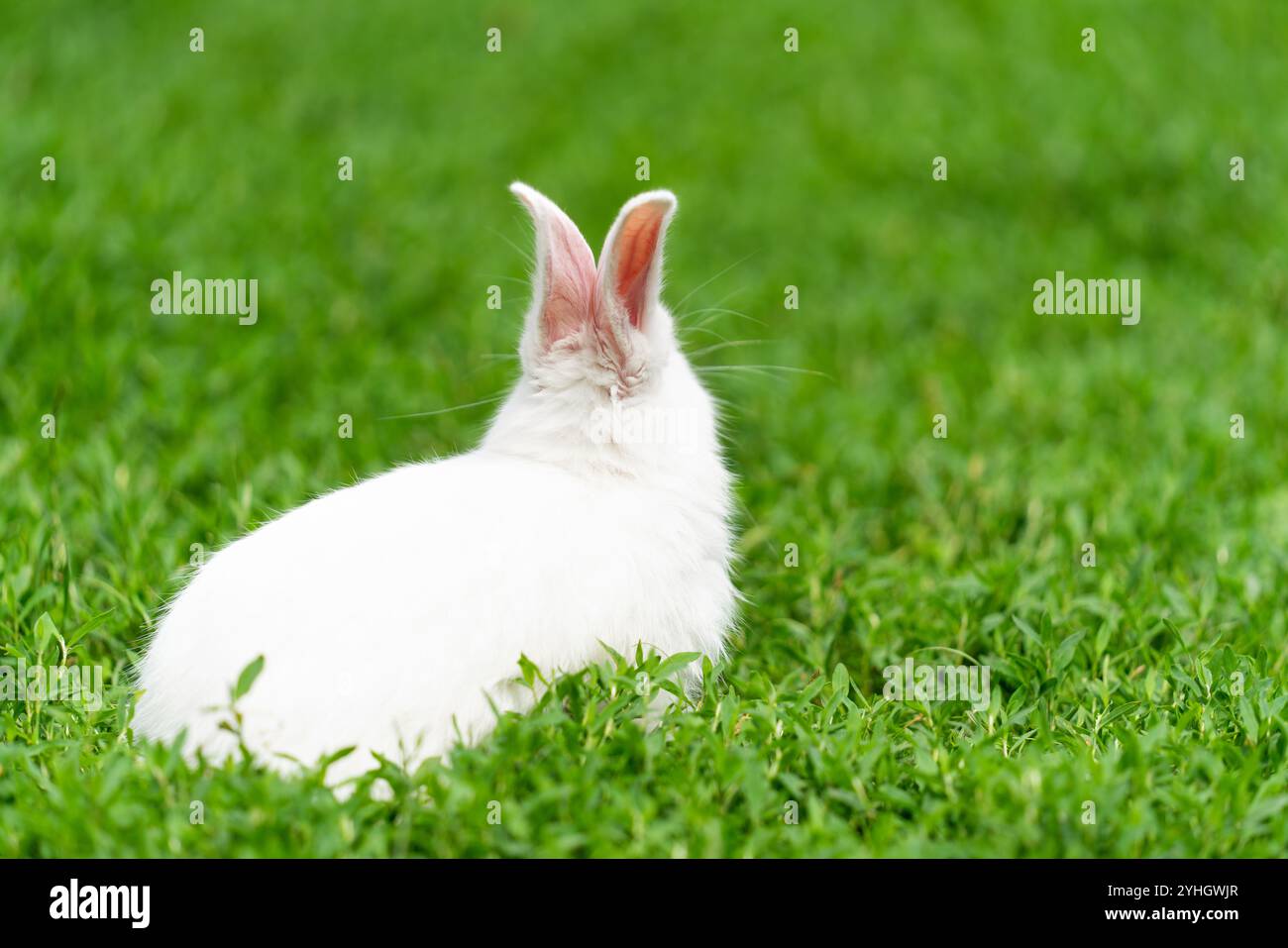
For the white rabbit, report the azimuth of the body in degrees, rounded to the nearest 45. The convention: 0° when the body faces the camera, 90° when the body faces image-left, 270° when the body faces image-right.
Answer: approximately 225°
